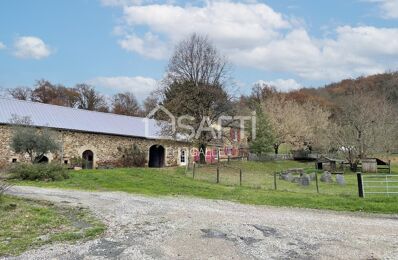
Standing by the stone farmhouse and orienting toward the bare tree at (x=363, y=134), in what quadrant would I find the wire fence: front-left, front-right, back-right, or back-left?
front-right

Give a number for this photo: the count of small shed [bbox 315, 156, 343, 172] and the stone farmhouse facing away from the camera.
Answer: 0

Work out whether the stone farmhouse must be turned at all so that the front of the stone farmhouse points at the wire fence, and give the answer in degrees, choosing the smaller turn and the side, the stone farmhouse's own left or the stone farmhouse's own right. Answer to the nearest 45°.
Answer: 0° — it already faces it

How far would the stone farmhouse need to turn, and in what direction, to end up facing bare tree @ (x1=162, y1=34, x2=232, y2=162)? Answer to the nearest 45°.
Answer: approximately 45° to its left

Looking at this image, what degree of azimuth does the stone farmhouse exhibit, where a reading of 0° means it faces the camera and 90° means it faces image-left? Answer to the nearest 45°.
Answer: approximately 315°

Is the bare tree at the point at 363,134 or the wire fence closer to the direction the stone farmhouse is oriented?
the wire fence
